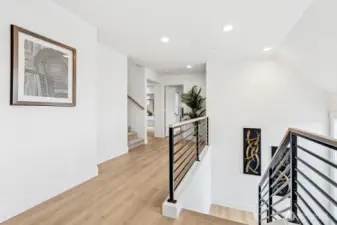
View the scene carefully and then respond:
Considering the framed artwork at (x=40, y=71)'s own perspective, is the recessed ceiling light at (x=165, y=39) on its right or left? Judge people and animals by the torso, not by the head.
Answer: on its left

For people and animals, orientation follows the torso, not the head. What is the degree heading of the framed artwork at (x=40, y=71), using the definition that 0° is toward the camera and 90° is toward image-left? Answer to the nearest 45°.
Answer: approximately 315°

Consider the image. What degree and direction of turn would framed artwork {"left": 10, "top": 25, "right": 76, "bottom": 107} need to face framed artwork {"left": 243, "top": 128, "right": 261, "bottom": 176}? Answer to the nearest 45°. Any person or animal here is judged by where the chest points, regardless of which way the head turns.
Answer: approximately 45° to its left

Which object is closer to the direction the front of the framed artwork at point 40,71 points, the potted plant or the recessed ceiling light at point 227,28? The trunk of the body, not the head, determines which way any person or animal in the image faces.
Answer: the recessed ceiling light

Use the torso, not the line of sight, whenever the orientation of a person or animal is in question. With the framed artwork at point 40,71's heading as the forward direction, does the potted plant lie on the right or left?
on its left

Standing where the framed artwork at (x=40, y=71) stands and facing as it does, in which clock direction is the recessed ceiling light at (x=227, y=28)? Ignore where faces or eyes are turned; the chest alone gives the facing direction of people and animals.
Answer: The recessed ceiling light is roughly at 11 o'clock from the framed artwork.

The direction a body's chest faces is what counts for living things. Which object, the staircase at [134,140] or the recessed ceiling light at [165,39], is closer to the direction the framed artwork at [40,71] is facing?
the recessed ceiling light

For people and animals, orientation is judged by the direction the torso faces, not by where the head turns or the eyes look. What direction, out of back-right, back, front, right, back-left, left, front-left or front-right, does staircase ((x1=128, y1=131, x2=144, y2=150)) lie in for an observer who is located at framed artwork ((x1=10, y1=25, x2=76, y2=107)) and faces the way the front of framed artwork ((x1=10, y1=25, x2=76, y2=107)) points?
left
